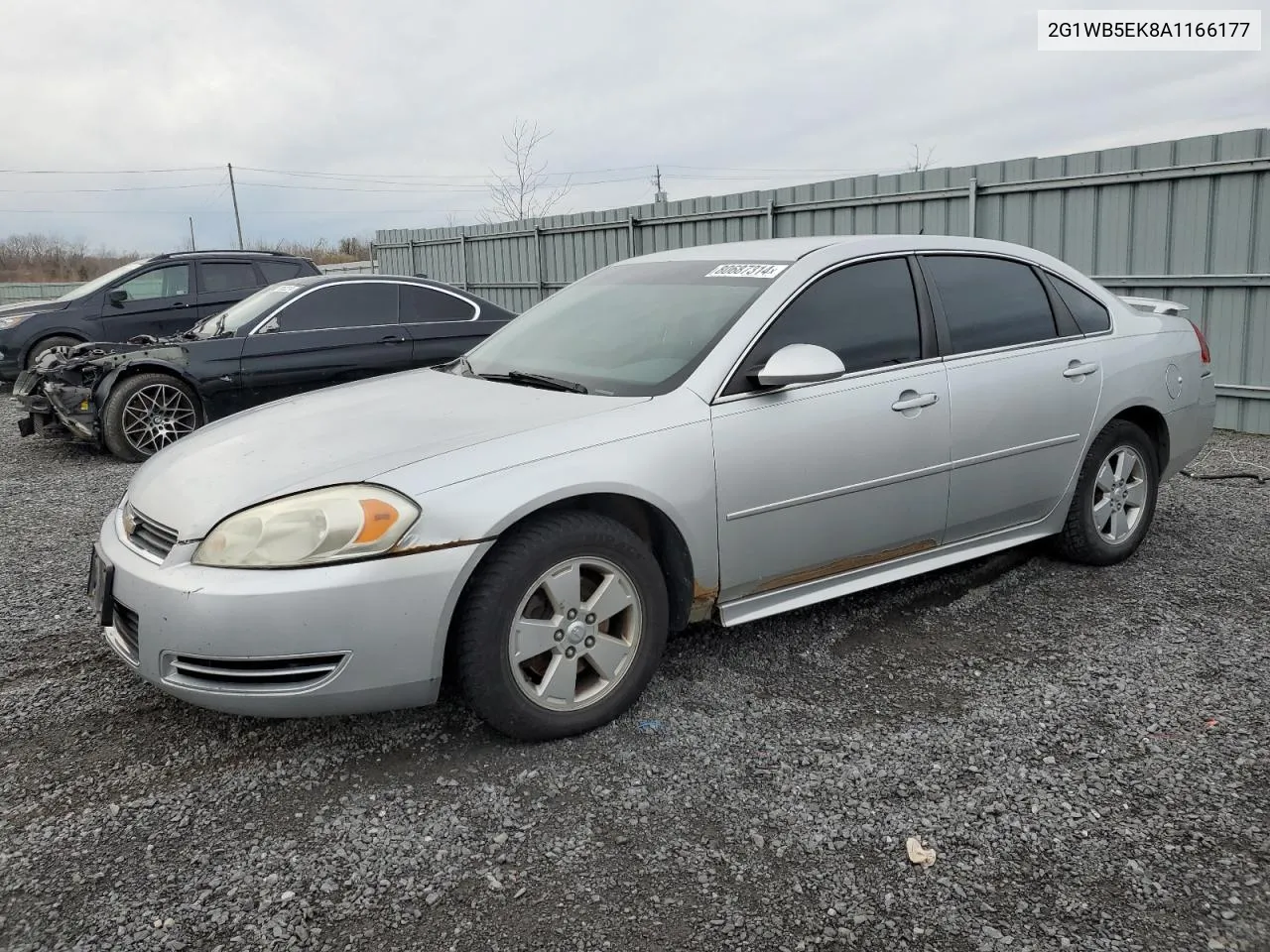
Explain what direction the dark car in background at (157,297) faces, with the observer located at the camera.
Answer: facing the viewer and to the left of the viewer

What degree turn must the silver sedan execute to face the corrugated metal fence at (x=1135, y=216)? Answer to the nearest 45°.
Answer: approximately 180°

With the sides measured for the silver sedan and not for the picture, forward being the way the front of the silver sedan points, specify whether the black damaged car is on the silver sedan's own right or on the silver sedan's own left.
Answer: on the silver sedan's own right

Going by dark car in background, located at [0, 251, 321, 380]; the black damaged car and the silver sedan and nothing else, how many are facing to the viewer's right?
0

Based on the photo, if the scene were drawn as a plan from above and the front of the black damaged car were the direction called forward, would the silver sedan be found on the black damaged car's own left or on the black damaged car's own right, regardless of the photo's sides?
on the black damaged car's own left

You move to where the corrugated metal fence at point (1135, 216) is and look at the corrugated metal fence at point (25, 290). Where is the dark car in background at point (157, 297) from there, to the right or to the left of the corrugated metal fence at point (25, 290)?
left
